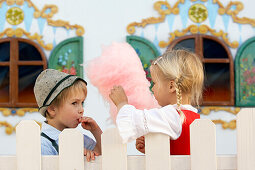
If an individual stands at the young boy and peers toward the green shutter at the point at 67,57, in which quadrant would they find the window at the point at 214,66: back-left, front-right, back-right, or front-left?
front-right

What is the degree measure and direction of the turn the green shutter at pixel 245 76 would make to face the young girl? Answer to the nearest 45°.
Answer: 0° — it already faces them

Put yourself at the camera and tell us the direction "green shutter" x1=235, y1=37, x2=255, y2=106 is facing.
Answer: facing the viewer

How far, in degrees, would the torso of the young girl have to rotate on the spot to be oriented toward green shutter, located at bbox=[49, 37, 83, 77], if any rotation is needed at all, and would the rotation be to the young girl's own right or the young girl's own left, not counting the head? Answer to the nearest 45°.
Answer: approximately 90° to the young girl's own right

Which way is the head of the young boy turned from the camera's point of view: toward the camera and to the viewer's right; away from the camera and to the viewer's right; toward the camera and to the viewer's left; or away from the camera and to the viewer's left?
toward the camera and to the viewer's right

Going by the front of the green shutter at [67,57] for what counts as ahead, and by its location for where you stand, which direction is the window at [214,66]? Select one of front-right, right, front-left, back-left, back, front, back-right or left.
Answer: left

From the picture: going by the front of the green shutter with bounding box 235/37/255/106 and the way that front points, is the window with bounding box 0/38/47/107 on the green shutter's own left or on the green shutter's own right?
on the green shutter's own right

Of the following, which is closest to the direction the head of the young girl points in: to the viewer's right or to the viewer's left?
to the viewer's left

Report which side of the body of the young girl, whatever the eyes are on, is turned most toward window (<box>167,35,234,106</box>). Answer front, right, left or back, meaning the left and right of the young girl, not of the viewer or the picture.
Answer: right

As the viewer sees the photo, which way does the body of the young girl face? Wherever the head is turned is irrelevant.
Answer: to the viewer's left

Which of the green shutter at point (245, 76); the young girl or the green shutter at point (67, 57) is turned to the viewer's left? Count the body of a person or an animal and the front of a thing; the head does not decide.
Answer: the young girl

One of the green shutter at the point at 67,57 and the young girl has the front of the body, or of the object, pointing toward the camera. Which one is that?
the green shutter

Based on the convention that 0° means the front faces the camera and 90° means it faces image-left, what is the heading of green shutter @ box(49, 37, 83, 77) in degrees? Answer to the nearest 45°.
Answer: approximately 0°
